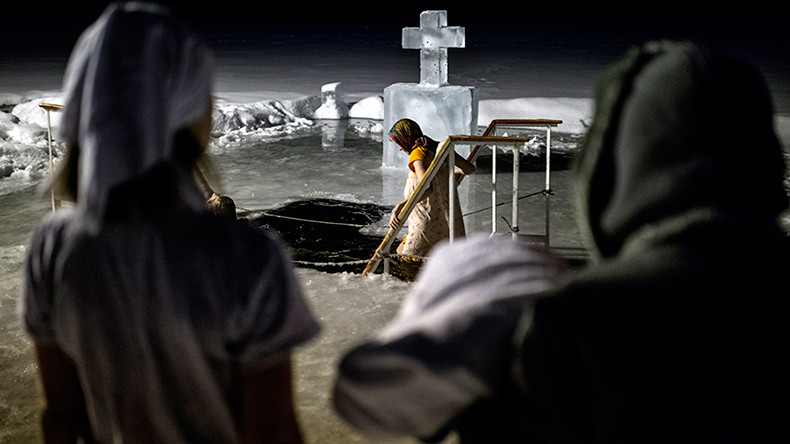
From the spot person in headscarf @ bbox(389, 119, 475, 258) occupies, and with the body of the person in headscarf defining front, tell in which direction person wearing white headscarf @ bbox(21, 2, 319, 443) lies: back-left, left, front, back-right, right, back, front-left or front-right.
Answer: left

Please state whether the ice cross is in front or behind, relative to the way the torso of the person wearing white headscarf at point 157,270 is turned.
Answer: in front

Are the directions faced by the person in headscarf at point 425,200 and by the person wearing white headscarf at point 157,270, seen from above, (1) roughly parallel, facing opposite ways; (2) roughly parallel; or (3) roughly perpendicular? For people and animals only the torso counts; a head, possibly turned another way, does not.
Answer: roughly perpendicular

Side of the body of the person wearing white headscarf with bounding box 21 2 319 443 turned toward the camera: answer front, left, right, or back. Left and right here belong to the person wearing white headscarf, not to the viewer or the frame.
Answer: back

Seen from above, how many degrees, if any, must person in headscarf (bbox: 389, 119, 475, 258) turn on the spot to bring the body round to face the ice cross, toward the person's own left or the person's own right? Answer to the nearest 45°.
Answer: approximately 90° to the person's own right

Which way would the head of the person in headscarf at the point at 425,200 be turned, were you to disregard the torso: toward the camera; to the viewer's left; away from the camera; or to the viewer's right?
to the viewer's left

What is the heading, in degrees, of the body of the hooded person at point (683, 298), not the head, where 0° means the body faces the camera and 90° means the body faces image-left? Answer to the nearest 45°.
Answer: approximately 135°

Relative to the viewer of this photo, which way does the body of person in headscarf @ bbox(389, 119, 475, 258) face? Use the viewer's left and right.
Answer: facing to the left of the viewer

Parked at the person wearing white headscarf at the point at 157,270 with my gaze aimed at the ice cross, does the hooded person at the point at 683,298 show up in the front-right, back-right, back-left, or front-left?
back-right

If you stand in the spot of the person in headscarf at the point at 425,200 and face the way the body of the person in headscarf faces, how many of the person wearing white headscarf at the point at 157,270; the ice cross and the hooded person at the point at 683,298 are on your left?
2

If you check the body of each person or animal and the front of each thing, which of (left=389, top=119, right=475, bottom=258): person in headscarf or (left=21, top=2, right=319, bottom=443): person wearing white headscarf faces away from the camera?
the person wearing white headscarf

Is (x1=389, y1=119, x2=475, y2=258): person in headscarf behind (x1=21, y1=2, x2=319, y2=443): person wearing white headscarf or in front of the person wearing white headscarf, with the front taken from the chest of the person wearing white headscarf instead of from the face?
in front

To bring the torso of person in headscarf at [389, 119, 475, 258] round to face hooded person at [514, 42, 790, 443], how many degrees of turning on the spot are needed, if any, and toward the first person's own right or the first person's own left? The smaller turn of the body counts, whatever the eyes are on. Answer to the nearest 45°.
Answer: approximately 90° to the first person's own left
